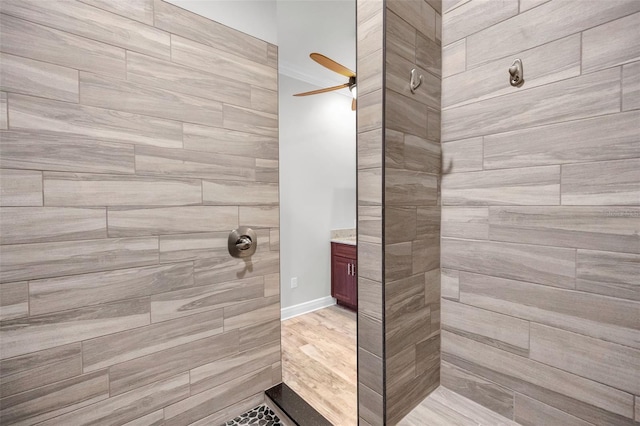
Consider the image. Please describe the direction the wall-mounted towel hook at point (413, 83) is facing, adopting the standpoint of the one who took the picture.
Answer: facing the viewer and to the right of the viewer

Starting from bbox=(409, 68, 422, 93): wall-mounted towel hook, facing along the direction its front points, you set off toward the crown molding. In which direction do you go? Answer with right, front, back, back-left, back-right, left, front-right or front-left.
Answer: back

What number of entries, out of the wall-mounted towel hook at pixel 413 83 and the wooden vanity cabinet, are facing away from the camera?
0

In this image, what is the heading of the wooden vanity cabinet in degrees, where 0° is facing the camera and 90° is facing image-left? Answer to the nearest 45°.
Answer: approximately 45°

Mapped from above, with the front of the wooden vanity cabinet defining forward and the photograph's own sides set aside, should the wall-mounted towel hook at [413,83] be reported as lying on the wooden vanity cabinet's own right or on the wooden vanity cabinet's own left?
on the wooden vanity cabinet's own left

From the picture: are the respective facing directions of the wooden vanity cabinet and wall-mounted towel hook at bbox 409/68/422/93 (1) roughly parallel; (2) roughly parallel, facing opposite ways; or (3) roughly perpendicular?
roughly perpendicular

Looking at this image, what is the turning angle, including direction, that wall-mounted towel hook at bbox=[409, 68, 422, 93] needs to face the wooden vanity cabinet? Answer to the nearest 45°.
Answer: approximately 135° to its left

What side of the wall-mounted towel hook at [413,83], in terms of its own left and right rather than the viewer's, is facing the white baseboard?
back
